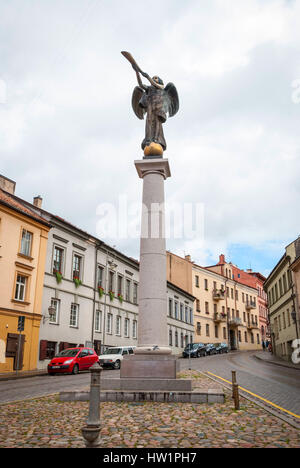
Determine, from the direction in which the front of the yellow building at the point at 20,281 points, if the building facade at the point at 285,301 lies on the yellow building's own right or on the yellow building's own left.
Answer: on the yellow building's own left

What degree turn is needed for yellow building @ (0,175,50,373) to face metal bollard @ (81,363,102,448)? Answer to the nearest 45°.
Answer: approximately 45° to its right

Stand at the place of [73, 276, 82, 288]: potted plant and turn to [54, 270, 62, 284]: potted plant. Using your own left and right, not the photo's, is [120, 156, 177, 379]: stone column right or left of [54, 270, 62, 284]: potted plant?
left

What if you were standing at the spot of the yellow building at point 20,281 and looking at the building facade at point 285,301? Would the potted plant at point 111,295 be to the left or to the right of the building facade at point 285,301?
left

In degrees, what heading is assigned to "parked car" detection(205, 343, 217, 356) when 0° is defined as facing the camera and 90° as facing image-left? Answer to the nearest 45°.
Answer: approximately 45°

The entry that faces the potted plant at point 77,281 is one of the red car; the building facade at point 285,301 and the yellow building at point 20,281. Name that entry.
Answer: the building facade

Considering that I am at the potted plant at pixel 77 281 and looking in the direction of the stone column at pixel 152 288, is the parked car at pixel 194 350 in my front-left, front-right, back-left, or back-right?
back-left

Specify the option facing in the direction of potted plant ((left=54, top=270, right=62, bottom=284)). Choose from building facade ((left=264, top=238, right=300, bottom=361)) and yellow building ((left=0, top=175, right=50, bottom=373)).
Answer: the building facade
